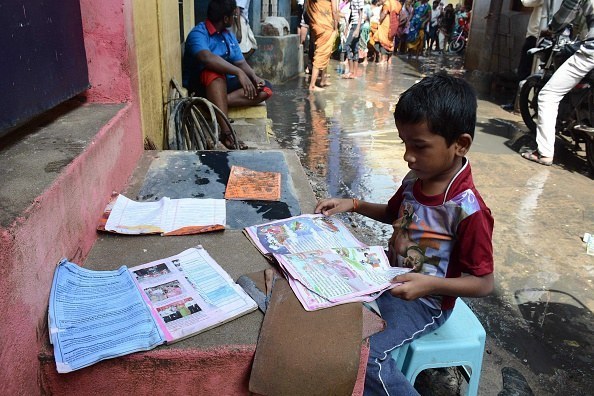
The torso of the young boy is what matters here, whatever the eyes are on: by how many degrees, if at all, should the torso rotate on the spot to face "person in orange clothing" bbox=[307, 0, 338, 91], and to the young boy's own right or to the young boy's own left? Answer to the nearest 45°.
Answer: approximately 135° to the young boy's own right

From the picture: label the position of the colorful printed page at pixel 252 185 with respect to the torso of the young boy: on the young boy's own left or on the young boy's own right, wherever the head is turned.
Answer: on the young boy's own right

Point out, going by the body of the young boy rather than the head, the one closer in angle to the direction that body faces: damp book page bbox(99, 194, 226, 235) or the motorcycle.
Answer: the damp book page

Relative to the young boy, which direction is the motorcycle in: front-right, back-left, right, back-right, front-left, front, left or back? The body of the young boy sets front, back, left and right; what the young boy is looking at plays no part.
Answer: back-right

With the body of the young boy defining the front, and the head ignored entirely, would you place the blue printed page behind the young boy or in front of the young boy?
in front

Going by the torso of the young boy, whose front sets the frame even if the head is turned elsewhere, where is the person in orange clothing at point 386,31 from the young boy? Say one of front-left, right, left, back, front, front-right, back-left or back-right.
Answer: back-right

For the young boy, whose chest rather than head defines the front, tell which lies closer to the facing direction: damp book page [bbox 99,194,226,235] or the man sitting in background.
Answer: the damp book page
